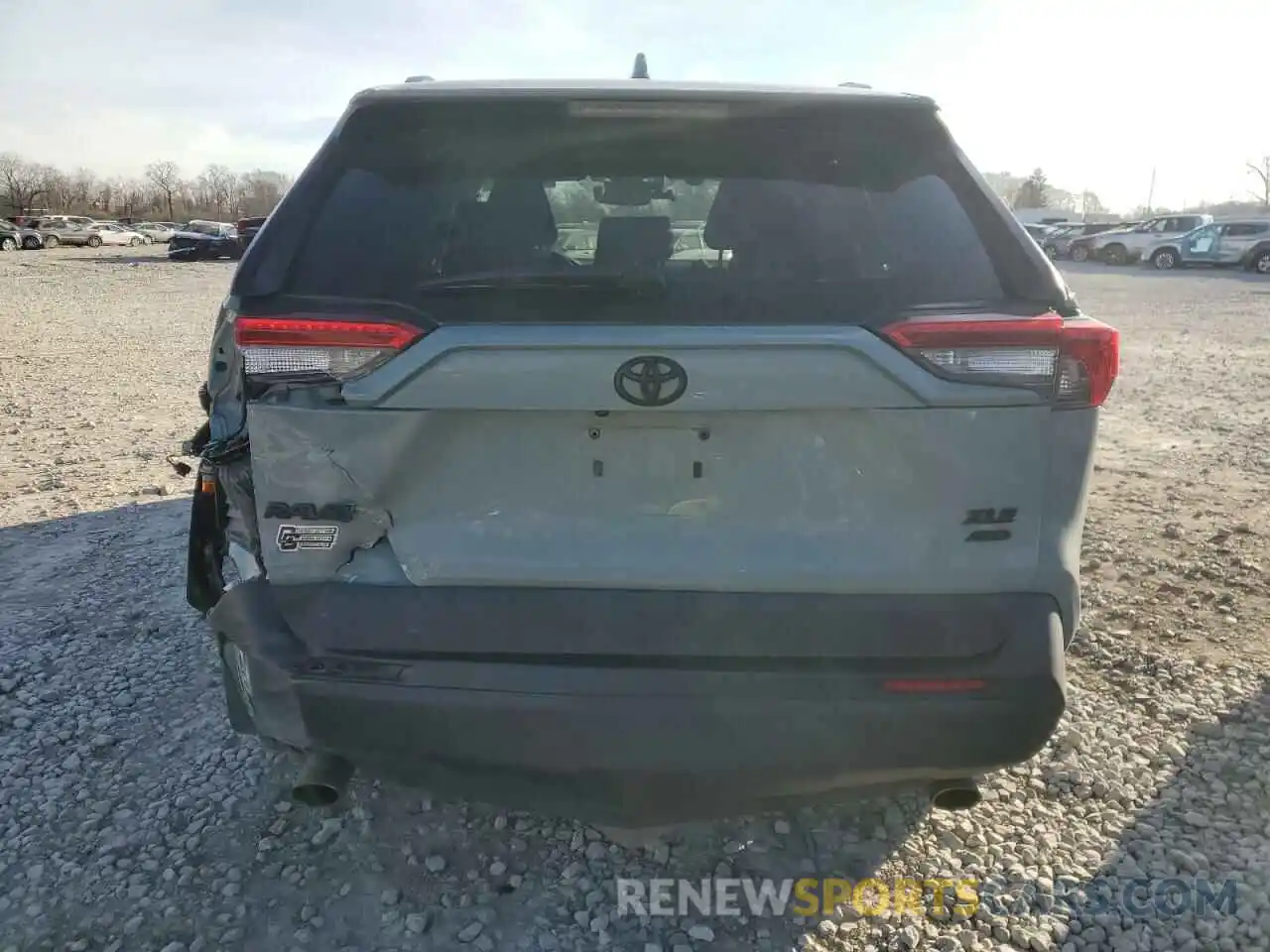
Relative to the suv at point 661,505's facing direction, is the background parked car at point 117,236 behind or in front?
in front

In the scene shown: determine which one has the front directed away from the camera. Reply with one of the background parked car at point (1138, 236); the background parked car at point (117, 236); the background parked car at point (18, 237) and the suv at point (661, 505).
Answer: the suv

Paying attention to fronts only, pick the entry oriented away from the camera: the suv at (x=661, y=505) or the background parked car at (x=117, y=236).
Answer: the suv

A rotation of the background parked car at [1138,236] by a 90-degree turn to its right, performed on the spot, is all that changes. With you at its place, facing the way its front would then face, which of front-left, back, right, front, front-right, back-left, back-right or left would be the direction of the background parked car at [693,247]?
back-left

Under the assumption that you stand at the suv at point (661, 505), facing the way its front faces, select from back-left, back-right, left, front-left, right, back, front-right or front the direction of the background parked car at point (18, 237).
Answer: front-left

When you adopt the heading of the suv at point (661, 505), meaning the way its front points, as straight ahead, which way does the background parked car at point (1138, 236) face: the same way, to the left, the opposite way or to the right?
to the left

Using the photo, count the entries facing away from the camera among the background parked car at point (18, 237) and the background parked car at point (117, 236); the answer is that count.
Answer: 0

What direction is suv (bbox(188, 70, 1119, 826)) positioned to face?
away from the camera

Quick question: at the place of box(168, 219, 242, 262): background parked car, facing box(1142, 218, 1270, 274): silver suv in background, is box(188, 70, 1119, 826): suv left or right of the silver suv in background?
right

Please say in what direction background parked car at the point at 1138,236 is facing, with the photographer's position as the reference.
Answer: facing the viewer and to the left of the viewer

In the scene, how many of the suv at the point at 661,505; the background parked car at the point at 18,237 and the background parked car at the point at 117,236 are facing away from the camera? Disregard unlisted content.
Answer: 1

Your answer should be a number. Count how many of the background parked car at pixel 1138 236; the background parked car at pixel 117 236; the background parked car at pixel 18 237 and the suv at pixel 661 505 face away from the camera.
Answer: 1
